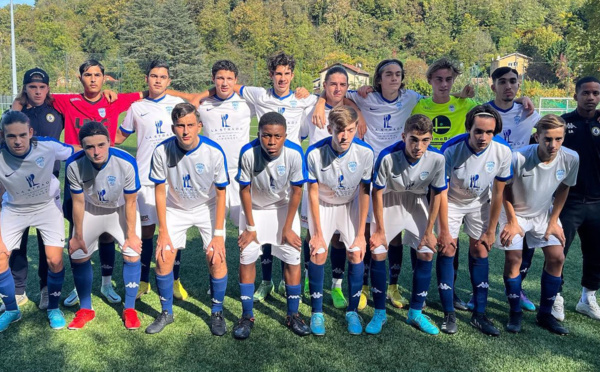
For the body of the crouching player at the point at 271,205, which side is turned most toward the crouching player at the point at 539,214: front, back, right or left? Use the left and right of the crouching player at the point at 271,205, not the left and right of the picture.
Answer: left

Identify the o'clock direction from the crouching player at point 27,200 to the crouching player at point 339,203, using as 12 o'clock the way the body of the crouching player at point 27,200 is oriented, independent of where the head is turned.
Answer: the crouching player at point 339,203 is roughly at 10 o'clock from the crouching player at point 27,200.

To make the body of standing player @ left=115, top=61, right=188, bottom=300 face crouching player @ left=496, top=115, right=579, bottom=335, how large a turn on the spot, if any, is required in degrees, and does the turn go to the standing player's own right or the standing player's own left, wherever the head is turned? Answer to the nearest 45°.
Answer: approximately 45° to the standing player's own left

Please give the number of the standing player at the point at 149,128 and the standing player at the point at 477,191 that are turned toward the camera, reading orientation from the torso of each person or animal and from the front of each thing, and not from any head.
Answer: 2

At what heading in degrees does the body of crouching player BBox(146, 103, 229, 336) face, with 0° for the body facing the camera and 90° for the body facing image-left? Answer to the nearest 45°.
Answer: approximately 0°

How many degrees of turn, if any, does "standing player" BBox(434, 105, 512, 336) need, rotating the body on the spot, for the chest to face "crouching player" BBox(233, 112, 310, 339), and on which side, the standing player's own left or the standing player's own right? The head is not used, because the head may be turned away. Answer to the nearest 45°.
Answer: approximately 45° to the standing player's own right
